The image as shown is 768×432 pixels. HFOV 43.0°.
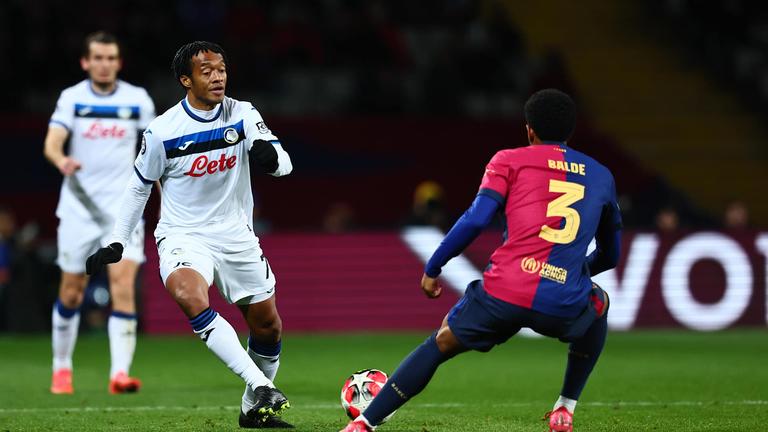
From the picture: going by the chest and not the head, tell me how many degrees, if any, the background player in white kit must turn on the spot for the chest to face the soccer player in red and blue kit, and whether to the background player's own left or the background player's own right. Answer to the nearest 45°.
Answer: approximately 45° to the background player's own left

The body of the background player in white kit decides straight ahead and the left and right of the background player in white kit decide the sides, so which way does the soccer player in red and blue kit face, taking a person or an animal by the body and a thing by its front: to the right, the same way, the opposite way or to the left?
the opposite way

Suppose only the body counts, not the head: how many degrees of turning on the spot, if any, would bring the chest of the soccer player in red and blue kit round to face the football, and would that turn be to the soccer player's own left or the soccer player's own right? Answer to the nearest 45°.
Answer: approximately 45° to the soccer player's own left

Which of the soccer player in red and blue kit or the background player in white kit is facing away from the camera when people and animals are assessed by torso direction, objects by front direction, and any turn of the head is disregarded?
the soccer player in red and blue kit

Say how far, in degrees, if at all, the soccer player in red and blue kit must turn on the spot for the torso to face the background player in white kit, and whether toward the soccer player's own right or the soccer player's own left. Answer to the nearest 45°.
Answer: approximately 45° to the soccer player's own left

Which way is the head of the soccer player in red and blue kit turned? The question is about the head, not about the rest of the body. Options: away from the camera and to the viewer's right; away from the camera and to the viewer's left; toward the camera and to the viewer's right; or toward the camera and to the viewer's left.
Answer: away from the camera and to the viewer's left

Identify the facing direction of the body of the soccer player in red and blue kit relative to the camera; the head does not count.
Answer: away from the camera

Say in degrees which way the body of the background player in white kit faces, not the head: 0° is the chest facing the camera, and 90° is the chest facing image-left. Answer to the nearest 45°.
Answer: approximately 0°

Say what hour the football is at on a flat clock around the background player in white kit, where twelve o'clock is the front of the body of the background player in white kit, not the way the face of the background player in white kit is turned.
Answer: The football is roughly at 11 o'clock from the background player in white kit.

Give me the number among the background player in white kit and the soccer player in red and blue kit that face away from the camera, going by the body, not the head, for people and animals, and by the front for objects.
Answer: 1
